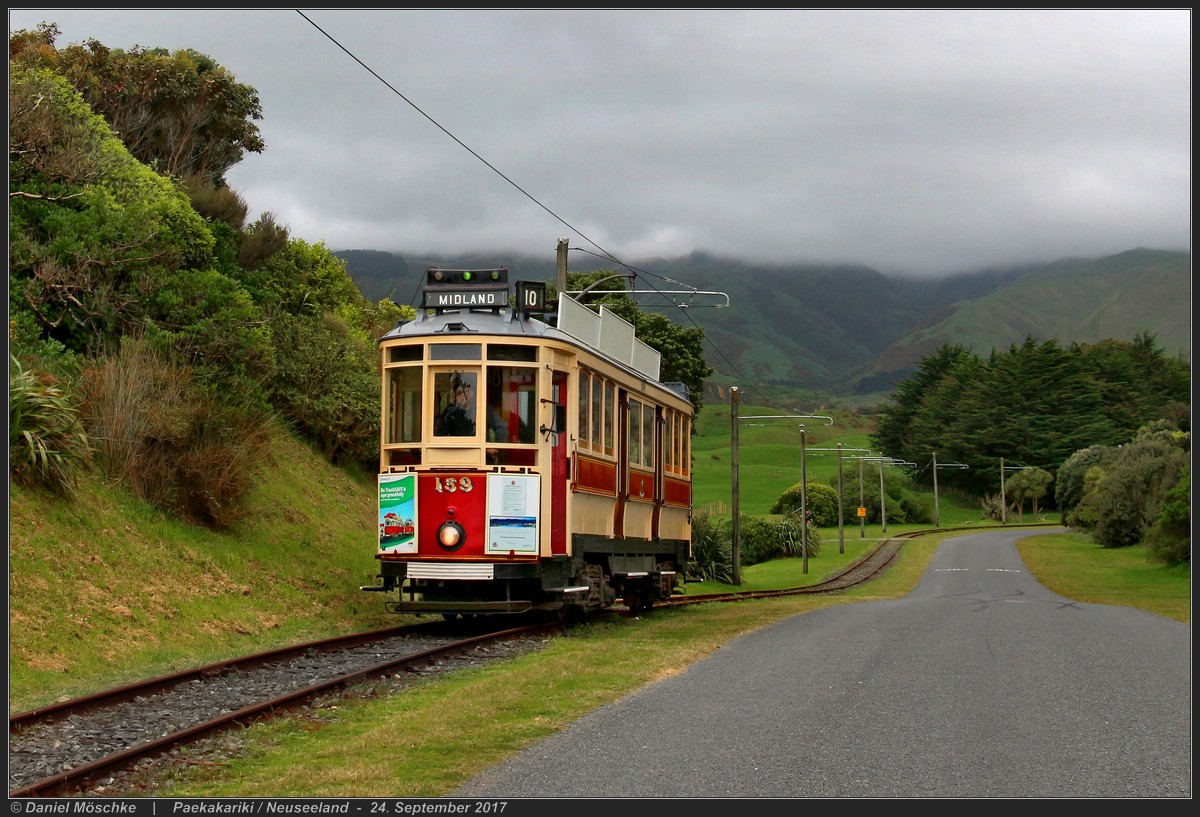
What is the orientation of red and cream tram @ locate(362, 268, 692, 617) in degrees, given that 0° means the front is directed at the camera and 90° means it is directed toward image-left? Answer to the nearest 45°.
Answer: approximately 45°

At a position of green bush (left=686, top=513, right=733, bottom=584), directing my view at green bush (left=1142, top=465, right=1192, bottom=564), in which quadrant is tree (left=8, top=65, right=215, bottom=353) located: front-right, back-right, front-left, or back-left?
back-right

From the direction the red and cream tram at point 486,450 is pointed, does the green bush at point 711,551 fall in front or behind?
behind

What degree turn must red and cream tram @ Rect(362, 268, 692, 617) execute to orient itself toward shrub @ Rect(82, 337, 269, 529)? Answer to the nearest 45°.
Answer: approximately 90° to its right

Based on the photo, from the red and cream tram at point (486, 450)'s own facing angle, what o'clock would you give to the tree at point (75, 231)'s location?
The tree is roughly at 3 o'clock from the red and cream tram.

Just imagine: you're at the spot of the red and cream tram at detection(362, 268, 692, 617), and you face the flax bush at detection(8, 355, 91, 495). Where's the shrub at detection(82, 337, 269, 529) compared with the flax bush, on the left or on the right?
right

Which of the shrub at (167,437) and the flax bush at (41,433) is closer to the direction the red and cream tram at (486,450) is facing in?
the flax bush

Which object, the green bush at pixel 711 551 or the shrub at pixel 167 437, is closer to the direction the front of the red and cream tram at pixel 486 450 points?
the shrub

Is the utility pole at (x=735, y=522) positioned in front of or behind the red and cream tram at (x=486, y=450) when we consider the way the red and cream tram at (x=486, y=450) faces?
behind
